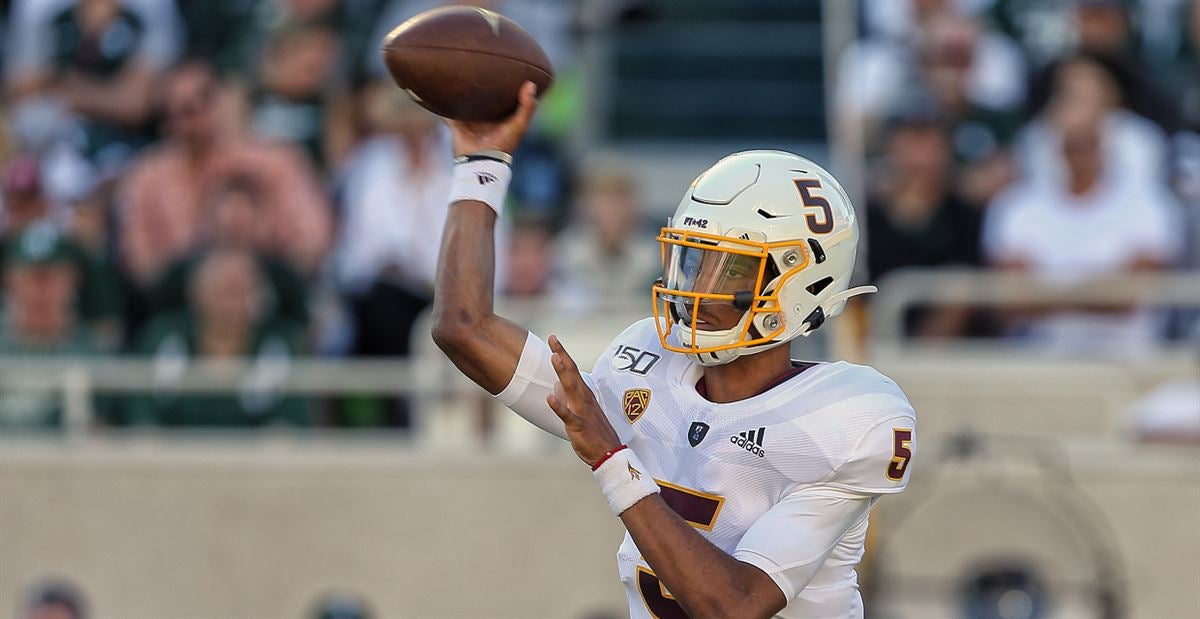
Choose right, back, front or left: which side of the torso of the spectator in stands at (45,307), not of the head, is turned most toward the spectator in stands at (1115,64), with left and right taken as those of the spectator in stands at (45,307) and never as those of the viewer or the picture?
left

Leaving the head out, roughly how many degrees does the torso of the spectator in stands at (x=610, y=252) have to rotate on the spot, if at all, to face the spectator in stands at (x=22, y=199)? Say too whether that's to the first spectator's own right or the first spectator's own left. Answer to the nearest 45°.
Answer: approximately 90° to the first spectator's own right

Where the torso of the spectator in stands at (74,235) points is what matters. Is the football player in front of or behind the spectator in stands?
in front

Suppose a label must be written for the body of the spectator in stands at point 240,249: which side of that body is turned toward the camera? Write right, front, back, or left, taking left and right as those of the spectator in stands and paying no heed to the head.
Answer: front

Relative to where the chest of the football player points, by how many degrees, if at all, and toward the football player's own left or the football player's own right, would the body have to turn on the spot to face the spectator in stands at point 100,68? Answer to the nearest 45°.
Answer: approximately 90° to the football player's own right

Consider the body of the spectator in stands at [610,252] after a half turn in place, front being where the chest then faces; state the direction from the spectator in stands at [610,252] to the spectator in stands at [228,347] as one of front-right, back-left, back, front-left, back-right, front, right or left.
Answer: left

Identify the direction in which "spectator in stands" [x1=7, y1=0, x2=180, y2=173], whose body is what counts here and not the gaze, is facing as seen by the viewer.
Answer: toward the camera

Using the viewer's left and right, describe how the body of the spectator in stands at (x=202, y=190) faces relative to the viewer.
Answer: facing the viewer

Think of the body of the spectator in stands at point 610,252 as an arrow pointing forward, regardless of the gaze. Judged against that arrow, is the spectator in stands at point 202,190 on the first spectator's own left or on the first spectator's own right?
on the first spectator's own right

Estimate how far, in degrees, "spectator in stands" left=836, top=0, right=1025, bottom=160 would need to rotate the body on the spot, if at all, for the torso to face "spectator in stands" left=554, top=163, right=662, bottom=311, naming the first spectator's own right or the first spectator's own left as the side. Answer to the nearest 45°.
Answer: approximately 45° to the first spectator's own right
